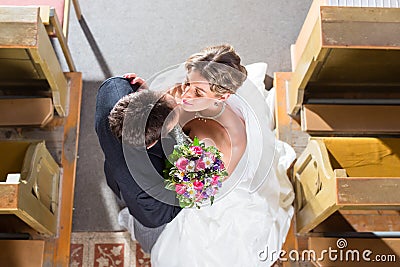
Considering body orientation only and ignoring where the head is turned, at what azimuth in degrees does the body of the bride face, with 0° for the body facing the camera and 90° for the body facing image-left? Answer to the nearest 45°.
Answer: approximately 45°

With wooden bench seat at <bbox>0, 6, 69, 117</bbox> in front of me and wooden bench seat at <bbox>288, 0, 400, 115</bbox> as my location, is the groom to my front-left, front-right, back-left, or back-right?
front-left

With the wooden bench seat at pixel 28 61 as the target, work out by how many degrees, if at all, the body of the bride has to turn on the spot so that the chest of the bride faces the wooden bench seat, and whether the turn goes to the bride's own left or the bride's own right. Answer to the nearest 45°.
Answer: approximately 45° to the bride's own right

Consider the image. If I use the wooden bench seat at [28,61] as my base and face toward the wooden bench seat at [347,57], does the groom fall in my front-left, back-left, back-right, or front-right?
front-right

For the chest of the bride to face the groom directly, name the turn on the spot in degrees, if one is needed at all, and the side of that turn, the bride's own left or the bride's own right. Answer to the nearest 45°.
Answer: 0° — they already face them
